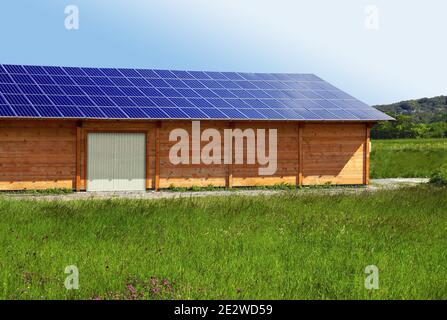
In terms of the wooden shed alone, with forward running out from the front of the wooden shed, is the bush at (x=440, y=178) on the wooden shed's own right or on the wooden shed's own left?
on the wooden shed's own left

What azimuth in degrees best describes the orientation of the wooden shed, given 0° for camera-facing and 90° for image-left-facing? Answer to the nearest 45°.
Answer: approximately 0°
